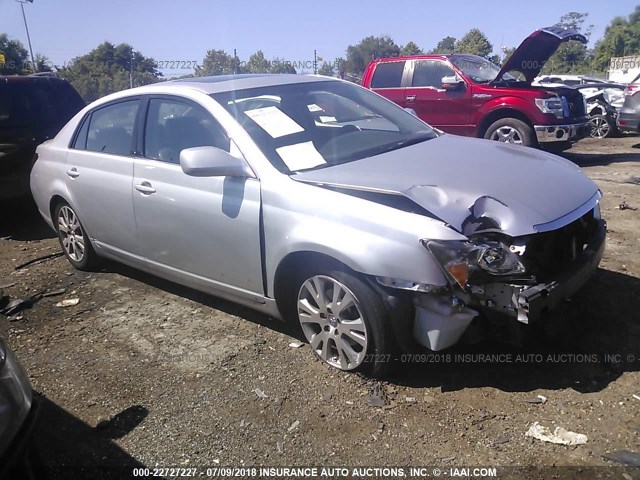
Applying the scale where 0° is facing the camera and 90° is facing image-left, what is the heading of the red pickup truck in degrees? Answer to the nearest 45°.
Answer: approximately 315°

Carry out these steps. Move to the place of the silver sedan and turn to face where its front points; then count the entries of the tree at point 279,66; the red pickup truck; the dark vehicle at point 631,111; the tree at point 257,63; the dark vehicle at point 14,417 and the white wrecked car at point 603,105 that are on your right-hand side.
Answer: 1

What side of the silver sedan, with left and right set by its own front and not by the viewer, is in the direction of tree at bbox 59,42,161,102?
back

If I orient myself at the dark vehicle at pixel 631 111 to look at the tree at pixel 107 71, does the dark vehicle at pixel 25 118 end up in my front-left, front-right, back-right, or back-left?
front-left

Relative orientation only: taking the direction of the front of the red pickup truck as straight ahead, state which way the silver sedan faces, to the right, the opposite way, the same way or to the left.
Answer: the same way

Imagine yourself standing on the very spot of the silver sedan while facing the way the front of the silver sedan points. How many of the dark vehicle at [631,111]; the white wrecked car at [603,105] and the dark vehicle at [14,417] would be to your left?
2

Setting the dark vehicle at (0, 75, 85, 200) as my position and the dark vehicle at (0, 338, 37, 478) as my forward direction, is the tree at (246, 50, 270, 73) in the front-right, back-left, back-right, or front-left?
back-left

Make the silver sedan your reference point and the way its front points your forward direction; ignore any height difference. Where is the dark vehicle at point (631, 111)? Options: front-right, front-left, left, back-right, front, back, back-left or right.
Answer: left

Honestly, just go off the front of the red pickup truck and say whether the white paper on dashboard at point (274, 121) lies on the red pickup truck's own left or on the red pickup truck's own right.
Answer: on the red pickup truck's own right

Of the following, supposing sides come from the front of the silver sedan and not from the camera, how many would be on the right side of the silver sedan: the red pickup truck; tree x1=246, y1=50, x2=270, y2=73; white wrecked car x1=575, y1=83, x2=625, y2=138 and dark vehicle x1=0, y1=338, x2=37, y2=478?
1

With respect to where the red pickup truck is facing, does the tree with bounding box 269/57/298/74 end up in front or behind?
behind

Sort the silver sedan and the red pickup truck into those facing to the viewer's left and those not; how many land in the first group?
0

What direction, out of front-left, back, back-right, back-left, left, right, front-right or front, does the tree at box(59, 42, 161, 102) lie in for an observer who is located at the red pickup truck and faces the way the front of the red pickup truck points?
back
